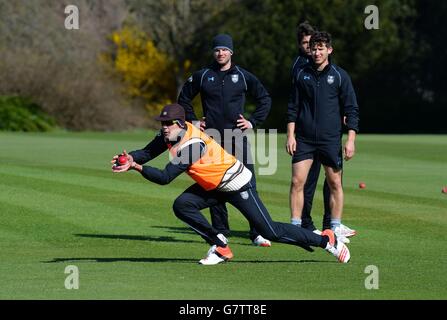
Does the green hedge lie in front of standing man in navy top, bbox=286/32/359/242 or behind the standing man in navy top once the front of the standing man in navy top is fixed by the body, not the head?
behind

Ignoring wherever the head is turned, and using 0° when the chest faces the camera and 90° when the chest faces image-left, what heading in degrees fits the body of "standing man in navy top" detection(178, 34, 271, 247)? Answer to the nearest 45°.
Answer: approximately 0°

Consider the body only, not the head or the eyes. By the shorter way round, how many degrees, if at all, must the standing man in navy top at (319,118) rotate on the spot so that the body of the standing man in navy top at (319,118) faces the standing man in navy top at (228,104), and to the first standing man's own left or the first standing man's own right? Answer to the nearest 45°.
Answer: approximately 90° to the first standing man's own right

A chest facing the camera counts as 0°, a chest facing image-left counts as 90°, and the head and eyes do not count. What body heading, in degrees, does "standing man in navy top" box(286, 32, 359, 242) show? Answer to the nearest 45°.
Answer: approximately 0°

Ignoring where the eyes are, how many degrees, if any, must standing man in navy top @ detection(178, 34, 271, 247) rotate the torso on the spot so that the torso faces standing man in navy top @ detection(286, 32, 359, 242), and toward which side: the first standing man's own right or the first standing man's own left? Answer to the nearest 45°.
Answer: approximately 90° to the first standing man's own left

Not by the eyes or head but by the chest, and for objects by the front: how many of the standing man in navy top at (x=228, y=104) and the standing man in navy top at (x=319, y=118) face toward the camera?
2
